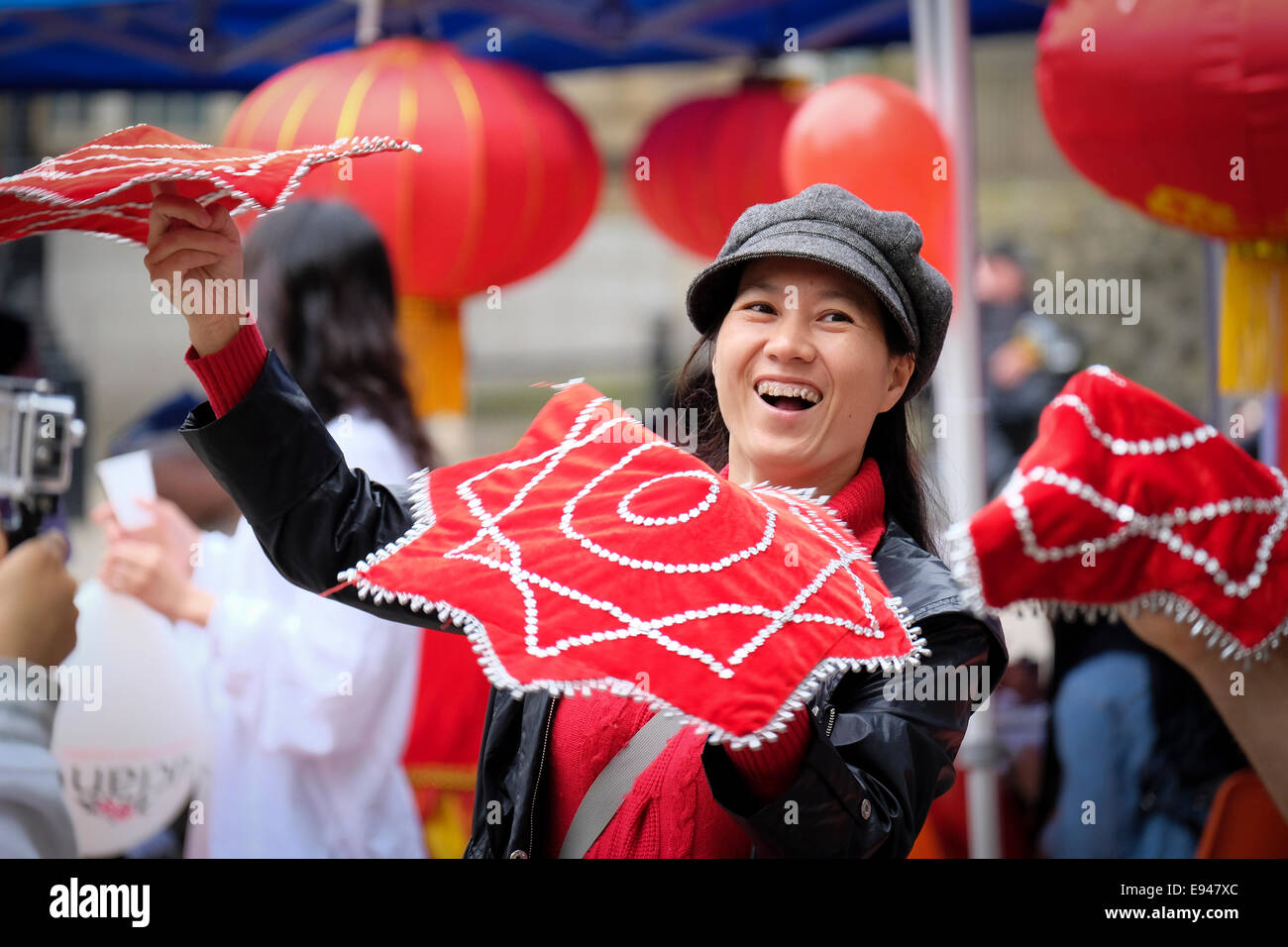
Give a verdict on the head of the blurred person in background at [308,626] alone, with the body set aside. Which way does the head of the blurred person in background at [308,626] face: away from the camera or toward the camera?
away from the camera
